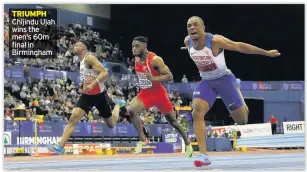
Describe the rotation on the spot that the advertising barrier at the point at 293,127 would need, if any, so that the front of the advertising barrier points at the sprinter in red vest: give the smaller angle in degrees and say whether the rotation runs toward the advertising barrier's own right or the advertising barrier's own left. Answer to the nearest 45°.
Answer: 0° — it already faces them

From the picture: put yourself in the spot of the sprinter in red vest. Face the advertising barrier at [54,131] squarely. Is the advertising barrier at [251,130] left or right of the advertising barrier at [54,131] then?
right

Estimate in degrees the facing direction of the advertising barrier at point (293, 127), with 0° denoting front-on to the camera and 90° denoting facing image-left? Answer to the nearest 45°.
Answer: approximately 0°

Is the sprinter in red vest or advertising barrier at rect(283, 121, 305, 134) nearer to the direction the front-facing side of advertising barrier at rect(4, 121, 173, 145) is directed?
the sprinter in red vest

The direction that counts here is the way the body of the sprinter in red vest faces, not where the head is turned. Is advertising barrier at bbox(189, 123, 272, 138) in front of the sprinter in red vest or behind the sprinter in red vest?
behind

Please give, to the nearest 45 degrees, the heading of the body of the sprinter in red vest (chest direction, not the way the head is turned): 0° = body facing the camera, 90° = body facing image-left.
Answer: approximately 45°

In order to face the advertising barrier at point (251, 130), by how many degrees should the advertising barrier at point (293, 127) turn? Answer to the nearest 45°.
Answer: approximately 45° to its right

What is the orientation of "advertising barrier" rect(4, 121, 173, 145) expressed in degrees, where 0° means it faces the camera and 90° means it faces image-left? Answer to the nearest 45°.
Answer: approximately 0°

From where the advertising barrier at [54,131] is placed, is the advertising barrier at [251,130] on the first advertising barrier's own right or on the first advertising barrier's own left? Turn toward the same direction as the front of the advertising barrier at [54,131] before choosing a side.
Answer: on the first advertising barrier's own left

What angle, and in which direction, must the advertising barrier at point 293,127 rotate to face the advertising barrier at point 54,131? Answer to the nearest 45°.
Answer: approximately 45° to its right

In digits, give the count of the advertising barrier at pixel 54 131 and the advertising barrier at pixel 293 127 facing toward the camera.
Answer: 2
